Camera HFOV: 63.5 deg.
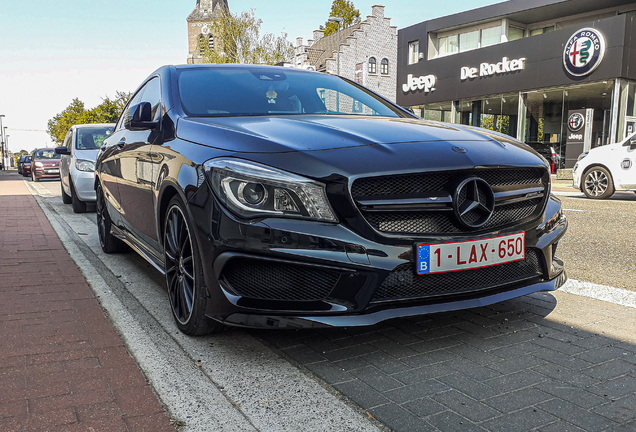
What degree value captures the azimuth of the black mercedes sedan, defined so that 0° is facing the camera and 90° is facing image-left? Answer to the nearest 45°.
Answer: approximately 315°

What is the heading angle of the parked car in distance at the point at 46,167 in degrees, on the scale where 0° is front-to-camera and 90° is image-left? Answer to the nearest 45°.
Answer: approximately 315°

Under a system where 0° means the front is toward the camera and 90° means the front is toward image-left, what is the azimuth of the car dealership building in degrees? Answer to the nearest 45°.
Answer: approximately 45°

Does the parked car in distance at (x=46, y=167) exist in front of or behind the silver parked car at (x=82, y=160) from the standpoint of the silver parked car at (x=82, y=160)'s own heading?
behind

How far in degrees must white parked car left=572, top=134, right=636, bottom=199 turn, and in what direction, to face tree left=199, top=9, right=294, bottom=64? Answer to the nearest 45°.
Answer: approximately 45° to its right

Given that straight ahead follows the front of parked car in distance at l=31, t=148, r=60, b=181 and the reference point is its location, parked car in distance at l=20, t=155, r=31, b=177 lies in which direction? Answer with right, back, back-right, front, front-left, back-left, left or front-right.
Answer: back-left

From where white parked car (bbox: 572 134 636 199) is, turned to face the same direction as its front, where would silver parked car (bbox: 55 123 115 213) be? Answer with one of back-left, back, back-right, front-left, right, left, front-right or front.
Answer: front-left

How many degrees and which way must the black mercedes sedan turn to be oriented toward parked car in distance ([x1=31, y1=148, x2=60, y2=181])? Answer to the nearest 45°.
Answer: approximately 180°

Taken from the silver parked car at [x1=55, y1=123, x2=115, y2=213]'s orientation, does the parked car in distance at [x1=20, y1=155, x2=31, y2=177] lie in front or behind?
behind

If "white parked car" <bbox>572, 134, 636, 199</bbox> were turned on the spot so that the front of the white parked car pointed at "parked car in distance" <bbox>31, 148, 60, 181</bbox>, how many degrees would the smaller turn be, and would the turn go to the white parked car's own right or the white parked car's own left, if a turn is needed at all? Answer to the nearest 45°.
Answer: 0° — it already faces it

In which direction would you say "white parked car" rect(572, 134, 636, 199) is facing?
to the viewer's left

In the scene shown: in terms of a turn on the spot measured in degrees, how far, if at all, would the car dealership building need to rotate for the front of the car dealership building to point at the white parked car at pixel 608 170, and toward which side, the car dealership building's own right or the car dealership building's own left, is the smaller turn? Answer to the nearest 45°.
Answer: approximately 45° to the car dealership building's own left

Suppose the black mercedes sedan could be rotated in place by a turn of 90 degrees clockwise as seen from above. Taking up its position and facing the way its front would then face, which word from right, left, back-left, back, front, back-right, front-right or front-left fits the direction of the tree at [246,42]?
back-right

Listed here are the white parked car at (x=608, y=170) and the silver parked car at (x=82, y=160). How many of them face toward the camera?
1
